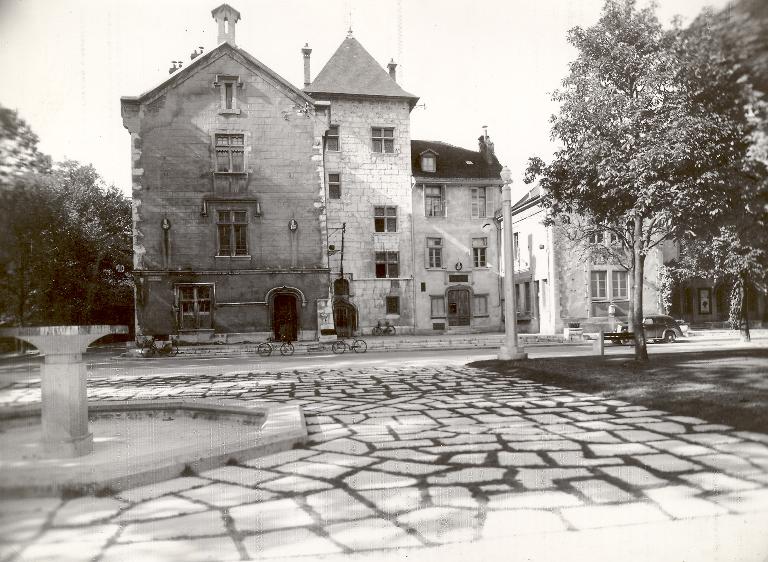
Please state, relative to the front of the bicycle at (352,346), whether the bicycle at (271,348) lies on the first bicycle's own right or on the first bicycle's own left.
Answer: on the first bicycle's own left

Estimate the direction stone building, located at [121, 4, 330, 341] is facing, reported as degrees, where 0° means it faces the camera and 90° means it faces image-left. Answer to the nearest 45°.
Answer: approximately 0°
